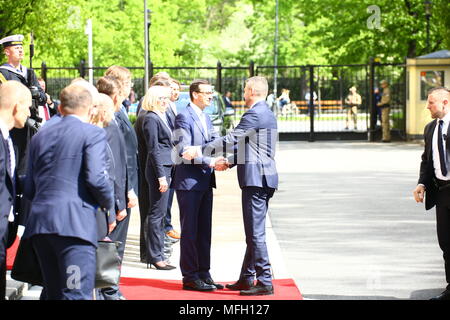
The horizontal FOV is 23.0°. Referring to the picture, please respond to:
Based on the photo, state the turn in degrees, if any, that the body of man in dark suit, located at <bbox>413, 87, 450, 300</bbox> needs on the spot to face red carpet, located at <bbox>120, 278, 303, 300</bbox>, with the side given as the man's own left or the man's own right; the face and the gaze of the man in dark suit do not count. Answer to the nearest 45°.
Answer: approximately 45° to the man's own right

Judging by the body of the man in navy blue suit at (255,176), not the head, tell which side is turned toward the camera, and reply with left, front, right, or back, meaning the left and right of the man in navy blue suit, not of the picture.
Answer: left

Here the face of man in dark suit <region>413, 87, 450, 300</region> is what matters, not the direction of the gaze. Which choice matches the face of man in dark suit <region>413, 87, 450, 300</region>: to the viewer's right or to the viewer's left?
to the viewer's left

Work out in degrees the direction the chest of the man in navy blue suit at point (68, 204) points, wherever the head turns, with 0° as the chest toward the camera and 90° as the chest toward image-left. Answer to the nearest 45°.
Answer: approximately 225°

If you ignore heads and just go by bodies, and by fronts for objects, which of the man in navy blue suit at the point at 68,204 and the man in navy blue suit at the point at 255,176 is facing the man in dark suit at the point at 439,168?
the man in navy blue suit at the point at 68,204

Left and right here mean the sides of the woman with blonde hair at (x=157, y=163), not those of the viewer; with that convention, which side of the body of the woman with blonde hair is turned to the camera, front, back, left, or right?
right

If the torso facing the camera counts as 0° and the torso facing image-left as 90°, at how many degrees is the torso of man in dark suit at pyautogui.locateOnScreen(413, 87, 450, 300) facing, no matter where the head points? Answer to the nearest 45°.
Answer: approximately 45°
